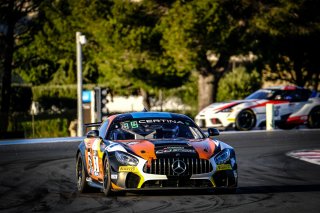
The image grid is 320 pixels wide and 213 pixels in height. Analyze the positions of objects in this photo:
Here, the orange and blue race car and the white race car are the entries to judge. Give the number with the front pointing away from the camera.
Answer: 0

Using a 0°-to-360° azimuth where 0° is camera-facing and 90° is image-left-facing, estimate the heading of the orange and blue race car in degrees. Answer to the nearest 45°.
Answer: approximately 0°

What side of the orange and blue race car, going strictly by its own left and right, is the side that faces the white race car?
back

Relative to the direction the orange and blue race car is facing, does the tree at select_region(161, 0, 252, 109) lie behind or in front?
behind

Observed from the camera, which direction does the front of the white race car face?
facing the viewer and to the left of the viewer

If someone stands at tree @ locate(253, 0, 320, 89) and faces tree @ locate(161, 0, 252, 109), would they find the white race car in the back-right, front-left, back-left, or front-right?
front-left

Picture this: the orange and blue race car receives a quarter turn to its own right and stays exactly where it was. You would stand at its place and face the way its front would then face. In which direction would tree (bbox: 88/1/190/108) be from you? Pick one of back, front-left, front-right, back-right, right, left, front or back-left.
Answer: right

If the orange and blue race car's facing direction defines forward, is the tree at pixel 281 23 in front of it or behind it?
behind
